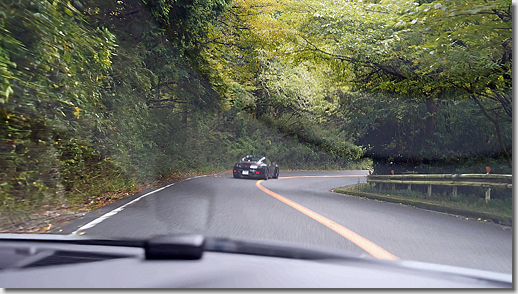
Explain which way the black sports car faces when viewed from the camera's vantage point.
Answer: facing away from the viewer and to the right of the viewer

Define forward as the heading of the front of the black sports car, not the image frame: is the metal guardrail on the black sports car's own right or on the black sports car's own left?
on the black sports car's own right

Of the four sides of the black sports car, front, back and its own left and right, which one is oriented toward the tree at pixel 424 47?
right
